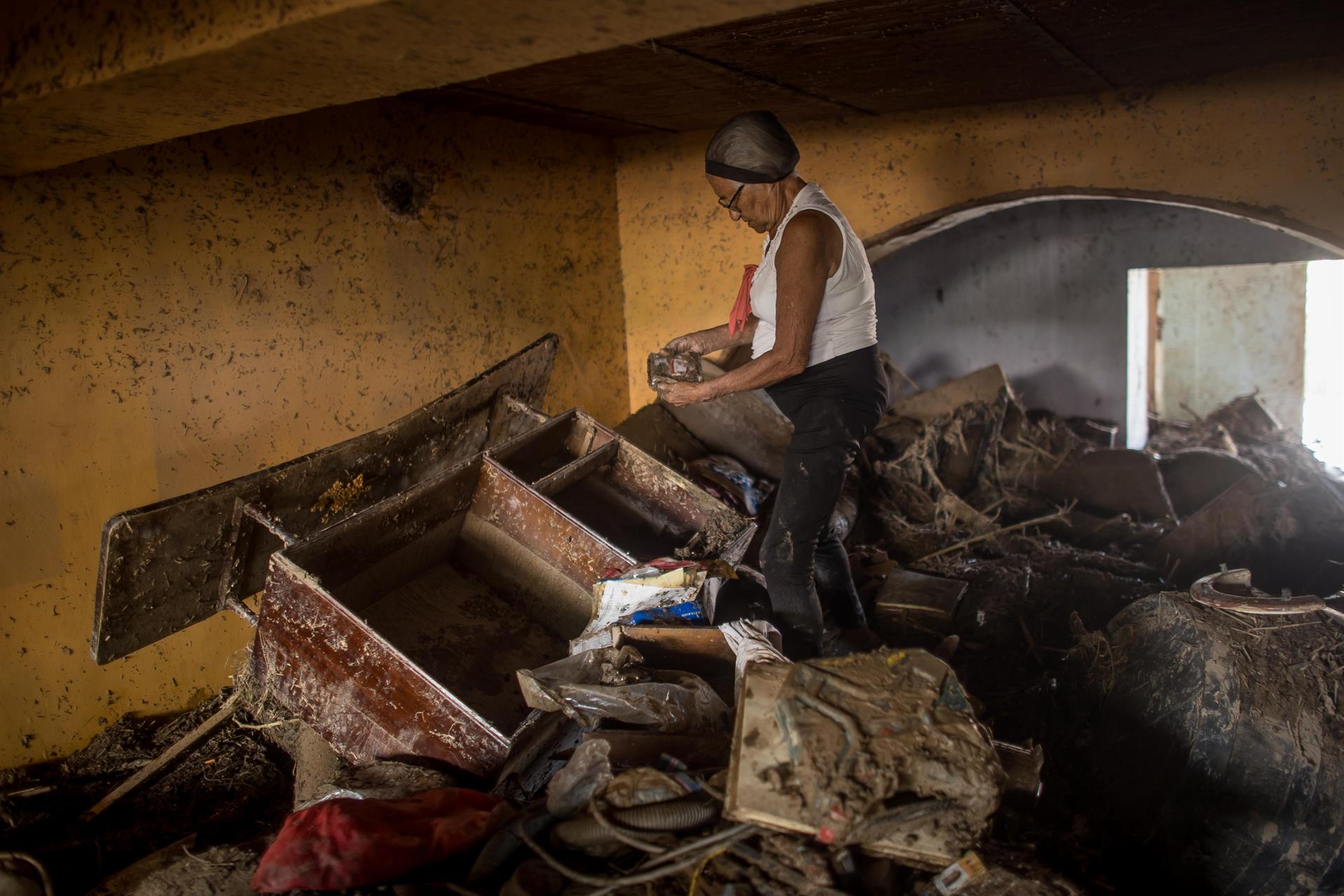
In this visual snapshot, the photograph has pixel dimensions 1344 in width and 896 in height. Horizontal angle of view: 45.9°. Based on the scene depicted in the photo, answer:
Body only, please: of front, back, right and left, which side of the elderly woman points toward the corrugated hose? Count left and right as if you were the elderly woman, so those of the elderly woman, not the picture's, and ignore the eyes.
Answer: left

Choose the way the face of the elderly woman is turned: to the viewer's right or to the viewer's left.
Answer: to the viewer's left

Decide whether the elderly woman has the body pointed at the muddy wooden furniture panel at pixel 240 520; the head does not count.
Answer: yes

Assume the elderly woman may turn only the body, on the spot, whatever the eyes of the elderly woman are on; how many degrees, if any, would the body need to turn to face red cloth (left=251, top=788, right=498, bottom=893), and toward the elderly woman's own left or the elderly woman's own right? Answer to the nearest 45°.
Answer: approximately 45° to the elderly woman's own left

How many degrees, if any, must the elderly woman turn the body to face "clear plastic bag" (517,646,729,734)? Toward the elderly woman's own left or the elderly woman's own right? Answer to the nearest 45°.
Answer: approximately 45° to the elderly woman's own left

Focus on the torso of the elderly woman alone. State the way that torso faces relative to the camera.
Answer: to the viewer's left
